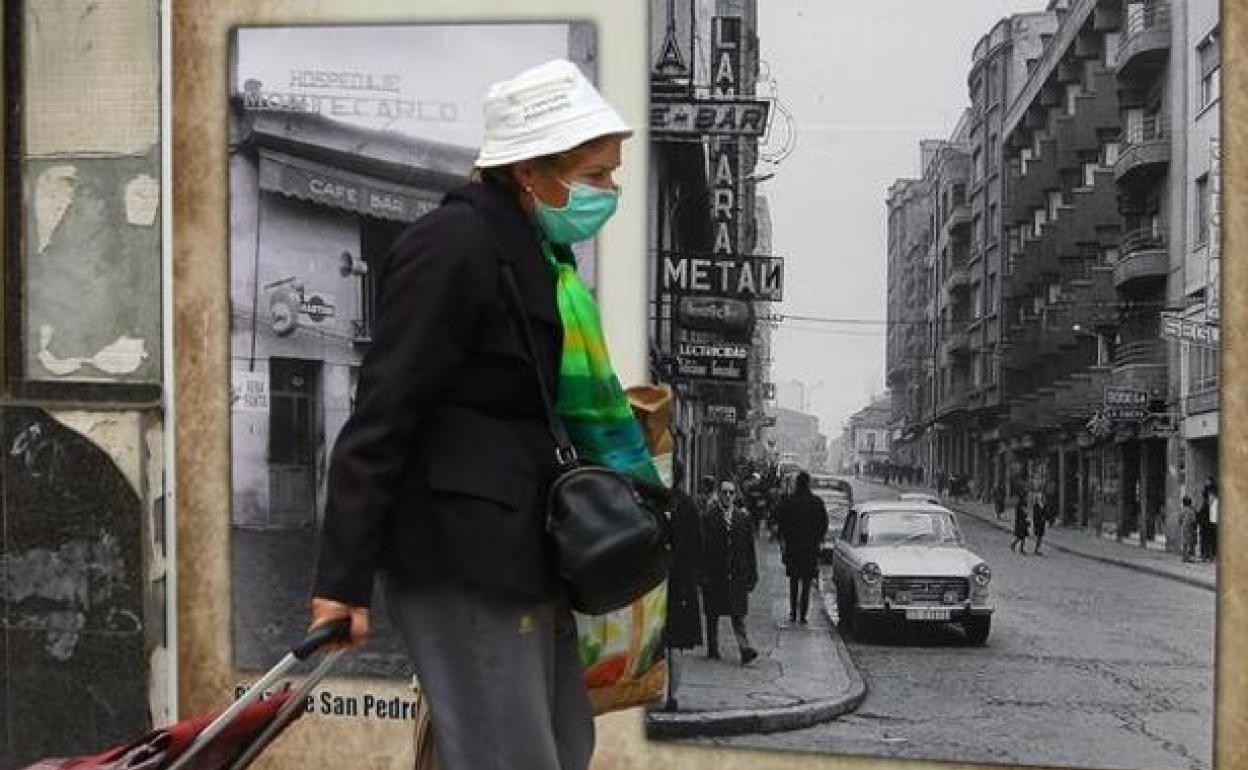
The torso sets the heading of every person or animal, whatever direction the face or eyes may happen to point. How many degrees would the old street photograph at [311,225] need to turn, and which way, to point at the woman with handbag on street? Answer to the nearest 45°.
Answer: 0° — it already faces them

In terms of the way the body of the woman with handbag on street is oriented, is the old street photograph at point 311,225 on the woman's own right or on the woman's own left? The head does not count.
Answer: on the woman's own left

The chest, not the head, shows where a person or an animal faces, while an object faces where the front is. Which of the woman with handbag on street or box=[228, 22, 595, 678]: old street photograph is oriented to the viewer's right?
the woman with handbag on street

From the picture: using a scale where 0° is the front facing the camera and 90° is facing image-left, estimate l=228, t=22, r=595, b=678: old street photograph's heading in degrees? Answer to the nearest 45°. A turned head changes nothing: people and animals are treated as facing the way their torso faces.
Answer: approximately 0°

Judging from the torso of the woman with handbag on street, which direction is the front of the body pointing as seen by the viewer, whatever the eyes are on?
to the viewer's right

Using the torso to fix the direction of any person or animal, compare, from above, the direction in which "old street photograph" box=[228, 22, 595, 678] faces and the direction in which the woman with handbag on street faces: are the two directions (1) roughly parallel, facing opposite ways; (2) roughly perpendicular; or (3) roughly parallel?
roughly perpendicular

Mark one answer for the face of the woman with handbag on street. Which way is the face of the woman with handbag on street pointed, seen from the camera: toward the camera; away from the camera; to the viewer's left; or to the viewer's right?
to the viewer's right

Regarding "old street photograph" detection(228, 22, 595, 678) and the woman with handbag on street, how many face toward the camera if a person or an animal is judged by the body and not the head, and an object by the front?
1
